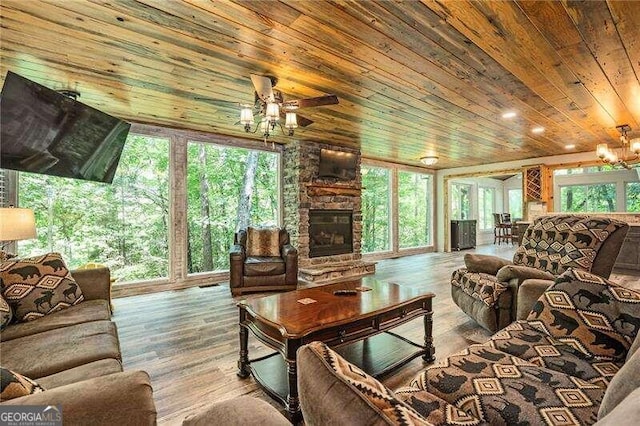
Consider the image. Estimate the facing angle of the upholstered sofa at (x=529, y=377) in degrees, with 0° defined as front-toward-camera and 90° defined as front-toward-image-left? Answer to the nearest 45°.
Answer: approximately 135°

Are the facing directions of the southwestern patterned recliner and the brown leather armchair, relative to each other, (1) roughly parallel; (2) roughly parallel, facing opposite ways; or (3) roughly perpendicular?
roughly perpendicular

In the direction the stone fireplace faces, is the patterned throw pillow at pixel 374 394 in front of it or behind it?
in front

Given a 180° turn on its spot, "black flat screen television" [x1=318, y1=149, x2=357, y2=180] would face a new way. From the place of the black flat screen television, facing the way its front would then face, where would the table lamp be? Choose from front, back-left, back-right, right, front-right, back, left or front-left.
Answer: left

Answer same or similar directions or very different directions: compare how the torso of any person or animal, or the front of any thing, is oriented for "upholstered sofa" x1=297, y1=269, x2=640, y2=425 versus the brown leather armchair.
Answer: very different directions

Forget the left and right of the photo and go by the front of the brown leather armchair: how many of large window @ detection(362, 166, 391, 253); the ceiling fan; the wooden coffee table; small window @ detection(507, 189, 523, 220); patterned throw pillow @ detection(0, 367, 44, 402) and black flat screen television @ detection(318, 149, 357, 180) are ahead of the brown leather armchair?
3

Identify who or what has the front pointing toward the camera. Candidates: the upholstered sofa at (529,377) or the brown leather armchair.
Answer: the brown leather armchair

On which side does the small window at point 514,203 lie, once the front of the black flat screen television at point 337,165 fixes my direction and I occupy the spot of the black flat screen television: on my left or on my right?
on my left

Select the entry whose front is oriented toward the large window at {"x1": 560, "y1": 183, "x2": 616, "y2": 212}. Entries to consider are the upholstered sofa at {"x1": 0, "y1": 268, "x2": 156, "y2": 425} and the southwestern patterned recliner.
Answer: the upholstered sofa

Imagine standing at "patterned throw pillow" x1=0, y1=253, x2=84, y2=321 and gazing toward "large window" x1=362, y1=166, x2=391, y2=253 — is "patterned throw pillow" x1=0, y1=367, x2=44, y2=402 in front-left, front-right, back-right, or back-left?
back-right

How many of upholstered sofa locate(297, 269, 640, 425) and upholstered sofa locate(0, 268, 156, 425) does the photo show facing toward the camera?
0

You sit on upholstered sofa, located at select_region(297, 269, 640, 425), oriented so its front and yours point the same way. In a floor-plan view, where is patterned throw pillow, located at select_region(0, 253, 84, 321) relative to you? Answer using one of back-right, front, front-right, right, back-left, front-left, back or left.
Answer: front-left

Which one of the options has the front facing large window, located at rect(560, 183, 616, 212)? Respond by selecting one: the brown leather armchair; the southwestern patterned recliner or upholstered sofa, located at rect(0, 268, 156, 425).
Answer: the upholstered sofa

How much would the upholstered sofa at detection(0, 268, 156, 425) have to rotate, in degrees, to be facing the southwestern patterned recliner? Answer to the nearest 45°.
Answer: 0° — it already faces it

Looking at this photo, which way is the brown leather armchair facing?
toward the camera

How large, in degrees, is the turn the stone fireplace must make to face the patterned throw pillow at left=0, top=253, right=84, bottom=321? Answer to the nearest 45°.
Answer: approximately 90° to its right

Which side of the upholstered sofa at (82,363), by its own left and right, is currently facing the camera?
right

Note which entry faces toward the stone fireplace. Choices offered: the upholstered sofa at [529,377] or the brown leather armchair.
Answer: the upholstered sofa

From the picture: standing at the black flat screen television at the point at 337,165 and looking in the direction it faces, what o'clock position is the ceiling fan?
The ceiling fan is roughly at 2 o'clock from the black flat screen television.

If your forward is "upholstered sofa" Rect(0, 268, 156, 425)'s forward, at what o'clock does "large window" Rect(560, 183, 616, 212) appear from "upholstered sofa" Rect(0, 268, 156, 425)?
The large window is roughly at 12 o'clock from the upholstered sofa.

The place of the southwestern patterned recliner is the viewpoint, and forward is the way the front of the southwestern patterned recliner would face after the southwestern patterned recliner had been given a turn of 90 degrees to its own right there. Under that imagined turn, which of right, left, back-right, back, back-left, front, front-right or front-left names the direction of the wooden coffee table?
left

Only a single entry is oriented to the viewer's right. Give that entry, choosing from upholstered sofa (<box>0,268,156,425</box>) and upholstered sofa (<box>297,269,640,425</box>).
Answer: upholstered sofa (<box>0,268,156,425</box>)

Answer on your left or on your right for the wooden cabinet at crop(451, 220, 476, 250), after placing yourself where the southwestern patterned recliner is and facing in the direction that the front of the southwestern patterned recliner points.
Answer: on your right
